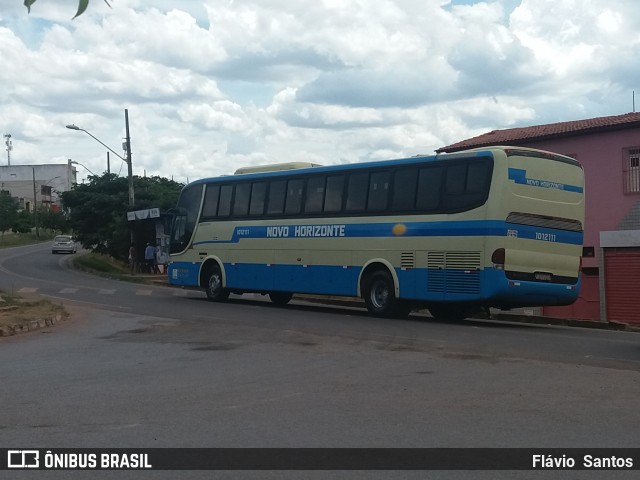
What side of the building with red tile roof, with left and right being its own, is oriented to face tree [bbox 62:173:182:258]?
right

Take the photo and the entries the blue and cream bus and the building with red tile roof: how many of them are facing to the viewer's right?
0

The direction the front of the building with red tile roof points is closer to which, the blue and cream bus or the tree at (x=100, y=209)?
the blue and cream bus

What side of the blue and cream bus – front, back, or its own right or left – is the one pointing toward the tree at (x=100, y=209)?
front

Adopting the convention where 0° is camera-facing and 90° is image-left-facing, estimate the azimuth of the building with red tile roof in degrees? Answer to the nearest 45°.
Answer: approximately 45°

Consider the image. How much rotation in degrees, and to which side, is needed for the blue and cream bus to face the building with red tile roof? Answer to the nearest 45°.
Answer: approximately 90° to its right

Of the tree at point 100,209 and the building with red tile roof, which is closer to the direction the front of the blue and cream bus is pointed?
the tree

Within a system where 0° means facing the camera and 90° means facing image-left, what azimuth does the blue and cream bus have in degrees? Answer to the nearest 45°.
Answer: approximately 135°

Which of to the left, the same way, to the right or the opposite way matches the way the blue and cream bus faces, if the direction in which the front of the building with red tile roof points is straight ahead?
to the right

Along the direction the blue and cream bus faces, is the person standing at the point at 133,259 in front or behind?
in front

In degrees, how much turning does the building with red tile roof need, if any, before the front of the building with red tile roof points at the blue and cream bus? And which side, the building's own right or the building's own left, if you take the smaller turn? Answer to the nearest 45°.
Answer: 0° — it already faces it

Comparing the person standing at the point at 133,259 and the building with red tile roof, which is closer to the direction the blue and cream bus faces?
the person standing
